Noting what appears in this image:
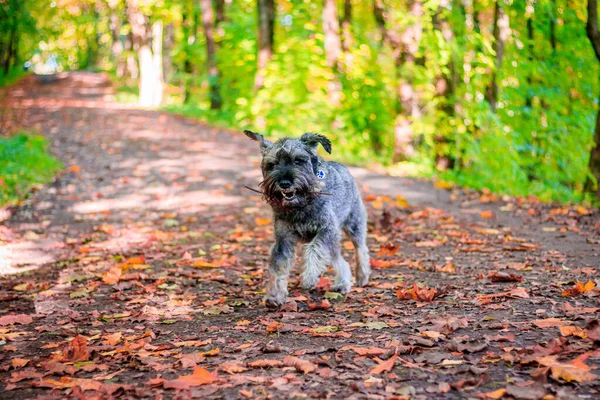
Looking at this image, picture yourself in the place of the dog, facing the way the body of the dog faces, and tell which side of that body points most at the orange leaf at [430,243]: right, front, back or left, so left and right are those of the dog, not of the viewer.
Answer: back

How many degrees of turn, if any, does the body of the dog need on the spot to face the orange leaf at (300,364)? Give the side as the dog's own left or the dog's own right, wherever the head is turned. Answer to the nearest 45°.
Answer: approximately 45° to the dog's own left

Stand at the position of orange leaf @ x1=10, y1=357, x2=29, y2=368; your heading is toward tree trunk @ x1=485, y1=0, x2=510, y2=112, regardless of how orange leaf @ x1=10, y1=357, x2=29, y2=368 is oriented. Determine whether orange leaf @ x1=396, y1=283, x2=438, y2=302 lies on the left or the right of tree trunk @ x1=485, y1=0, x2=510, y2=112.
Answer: right

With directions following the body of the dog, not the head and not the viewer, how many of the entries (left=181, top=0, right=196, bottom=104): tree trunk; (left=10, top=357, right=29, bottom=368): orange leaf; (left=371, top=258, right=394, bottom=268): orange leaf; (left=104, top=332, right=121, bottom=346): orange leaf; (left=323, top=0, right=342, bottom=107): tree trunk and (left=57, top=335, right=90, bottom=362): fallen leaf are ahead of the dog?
3

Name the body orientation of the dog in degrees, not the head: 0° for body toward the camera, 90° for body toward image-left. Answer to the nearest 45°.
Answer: approximately 45°

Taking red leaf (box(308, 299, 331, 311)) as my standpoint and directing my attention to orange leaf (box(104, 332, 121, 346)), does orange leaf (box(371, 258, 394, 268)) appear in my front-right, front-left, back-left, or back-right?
back-right

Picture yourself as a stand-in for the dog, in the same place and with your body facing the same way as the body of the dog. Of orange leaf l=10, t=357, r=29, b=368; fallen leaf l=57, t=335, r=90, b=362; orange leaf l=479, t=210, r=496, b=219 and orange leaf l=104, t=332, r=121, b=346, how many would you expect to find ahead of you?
3

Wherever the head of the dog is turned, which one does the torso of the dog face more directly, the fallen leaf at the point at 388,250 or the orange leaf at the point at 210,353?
the orange leaf

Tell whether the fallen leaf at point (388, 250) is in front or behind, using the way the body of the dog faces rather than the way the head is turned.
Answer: behind

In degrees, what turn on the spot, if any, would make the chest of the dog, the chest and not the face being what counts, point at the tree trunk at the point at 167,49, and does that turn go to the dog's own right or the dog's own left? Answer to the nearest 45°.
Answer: approximately 135° to the dog's own right
